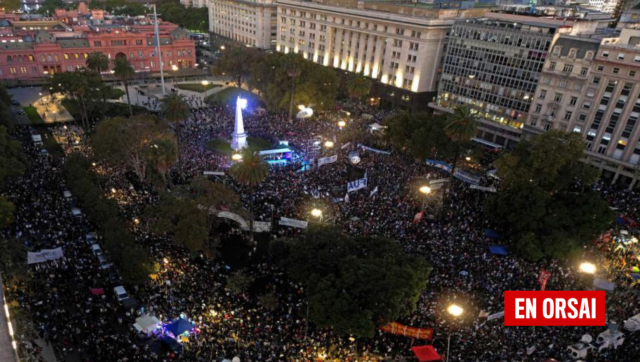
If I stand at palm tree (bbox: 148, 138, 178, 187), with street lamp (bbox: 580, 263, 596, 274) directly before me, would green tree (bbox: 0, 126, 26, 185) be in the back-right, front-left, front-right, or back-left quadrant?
back-right
